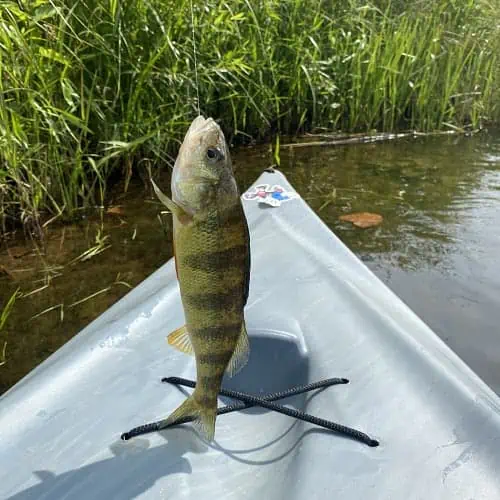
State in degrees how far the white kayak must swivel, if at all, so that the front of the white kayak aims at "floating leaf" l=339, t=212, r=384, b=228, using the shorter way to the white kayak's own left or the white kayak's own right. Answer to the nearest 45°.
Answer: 0° — it already faces it

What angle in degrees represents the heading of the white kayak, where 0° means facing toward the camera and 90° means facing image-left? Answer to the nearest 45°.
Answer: approximately 180°
